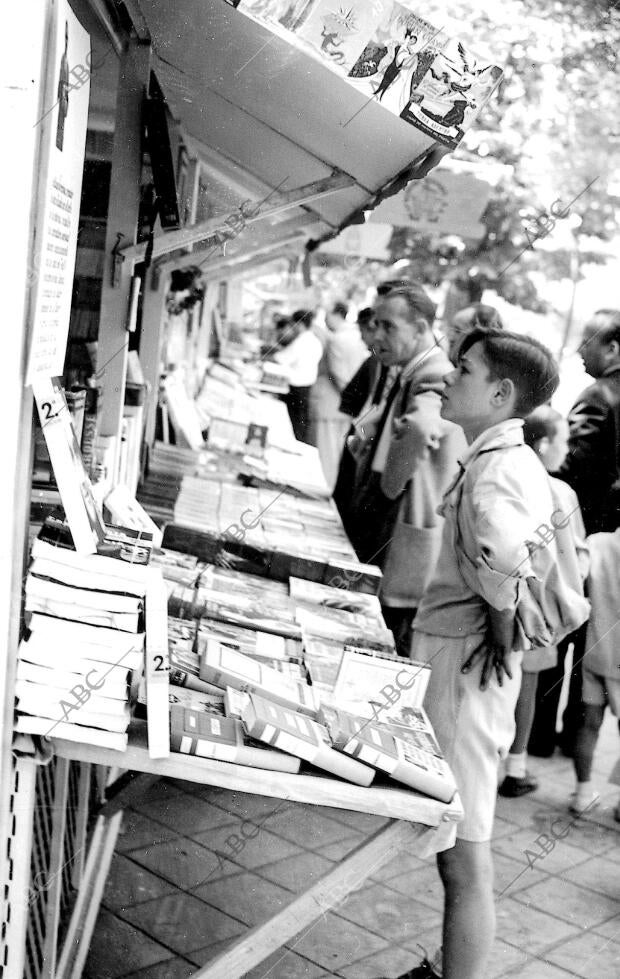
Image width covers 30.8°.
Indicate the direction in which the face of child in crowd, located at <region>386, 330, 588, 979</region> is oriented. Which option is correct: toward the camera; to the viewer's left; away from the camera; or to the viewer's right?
to the viewer's left

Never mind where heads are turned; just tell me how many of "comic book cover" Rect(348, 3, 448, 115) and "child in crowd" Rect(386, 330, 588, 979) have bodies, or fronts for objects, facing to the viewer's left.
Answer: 1

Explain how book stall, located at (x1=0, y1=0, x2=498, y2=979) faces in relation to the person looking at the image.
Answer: facing to the right of the viewer

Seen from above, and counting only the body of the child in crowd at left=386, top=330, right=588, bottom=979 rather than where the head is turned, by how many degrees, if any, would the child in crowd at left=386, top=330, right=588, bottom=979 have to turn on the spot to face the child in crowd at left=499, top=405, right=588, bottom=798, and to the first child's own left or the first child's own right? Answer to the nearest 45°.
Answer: approximately 90° to the first child's own right

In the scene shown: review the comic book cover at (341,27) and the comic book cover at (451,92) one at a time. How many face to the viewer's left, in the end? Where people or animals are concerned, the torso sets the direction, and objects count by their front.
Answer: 0

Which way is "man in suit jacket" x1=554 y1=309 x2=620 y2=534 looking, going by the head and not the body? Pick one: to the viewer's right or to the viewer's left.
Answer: to the viewer's left

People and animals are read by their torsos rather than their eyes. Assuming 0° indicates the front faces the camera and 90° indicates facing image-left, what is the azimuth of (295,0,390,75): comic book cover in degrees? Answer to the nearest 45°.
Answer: approximately 0°

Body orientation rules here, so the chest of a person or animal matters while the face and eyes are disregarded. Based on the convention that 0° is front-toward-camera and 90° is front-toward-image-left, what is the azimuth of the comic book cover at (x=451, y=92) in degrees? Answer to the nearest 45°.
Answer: approximately 0°
